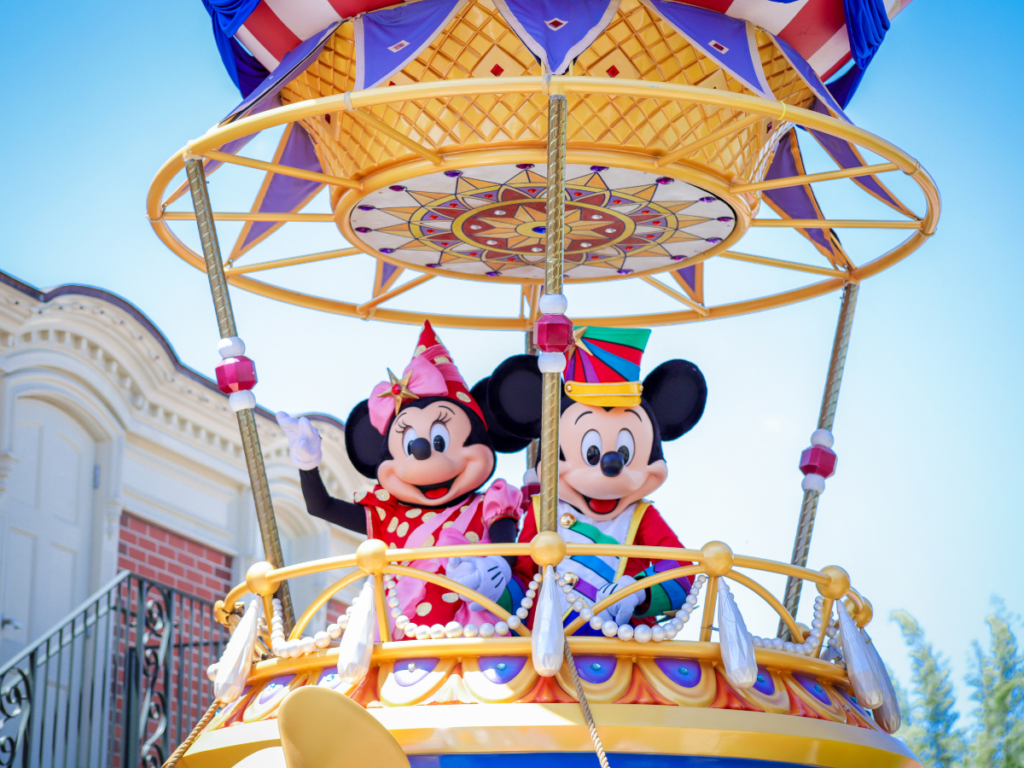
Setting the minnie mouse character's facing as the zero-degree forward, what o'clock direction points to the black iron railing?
The black iron railing is roughly at 5 o'clock from the minnie mouse character.

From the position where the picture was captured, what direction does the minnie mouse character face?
facing the viewer

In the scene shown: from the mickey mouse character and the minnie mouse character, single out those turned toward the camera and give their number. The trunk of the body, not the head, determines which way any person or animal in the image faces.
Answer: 2

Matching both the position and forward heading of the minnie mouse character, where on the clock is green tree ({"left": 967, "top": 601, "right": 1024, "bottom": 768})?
The green tree is roughly at 7 o'clock from the minnie mouse character.

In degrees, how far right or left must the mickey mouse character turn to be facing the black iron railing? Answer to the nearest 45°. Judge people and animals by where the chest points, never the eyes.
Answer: approximately 135° to its right

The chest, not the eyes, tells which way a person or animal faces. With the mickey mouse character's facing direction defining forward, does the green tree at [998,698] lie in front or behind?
behind

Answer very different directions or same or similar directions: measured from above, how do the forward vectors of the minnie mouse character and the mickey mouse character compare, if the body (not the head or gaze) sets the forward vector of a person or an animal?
same or similar directions

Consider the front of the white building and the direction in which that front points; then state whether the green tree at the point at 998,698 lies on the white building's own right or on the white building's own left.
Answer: on the white building's own left

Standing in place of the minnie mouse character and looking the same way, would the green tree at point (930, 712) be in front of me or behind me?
behind

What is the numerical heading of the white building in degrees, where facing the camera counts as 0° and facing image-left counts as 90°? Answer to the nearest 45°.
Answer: approximately 315°

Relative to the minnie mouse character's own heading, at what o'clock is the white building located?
The white building is roughly at 5 o'clock from the minnie mouse character.

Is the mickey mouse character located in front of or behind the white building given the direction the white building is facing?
in front

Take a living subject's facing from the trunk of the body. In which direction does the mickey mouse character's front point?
toward the camera
